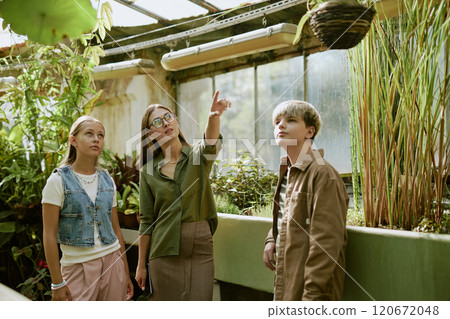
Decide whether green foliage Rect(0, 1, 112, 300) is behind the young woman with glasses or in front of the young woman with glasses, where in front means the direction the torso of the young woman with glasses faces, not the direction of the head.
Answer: behind

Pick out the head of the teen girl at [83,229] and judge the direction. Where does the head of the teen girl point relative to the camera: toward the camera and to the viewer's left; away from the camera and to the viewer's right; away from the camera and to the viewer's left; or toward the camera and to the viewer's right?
toward the camera and to the viewer's right

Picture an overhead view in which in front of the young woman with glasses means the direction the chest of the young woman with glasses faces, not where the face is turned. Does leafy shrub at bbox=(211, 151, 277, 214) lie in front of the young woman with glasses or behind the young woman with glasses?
behind

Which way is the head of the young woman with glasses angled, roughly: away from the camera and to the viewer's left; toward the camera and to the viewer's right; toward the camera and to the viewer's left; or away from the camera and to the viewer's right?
toward the camera and to the viewer's right

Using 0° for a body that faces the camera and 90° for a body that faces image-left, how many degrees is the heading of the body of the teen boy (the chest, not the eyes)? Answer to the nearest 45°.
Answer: approximately 45°

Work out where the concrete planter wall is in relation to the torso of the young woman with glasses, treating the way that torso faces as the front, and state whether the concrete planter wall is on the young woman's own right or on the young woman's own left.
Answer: on the young woman's own left

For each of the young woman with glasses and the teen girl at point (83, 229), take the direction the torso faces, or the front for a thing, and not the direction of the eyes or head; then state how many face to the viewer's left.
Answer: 0

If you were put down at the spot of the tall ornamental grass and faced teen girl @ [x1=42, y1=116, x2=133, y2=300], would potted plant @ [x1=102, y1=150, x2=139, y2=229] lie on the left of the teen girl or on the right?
right
